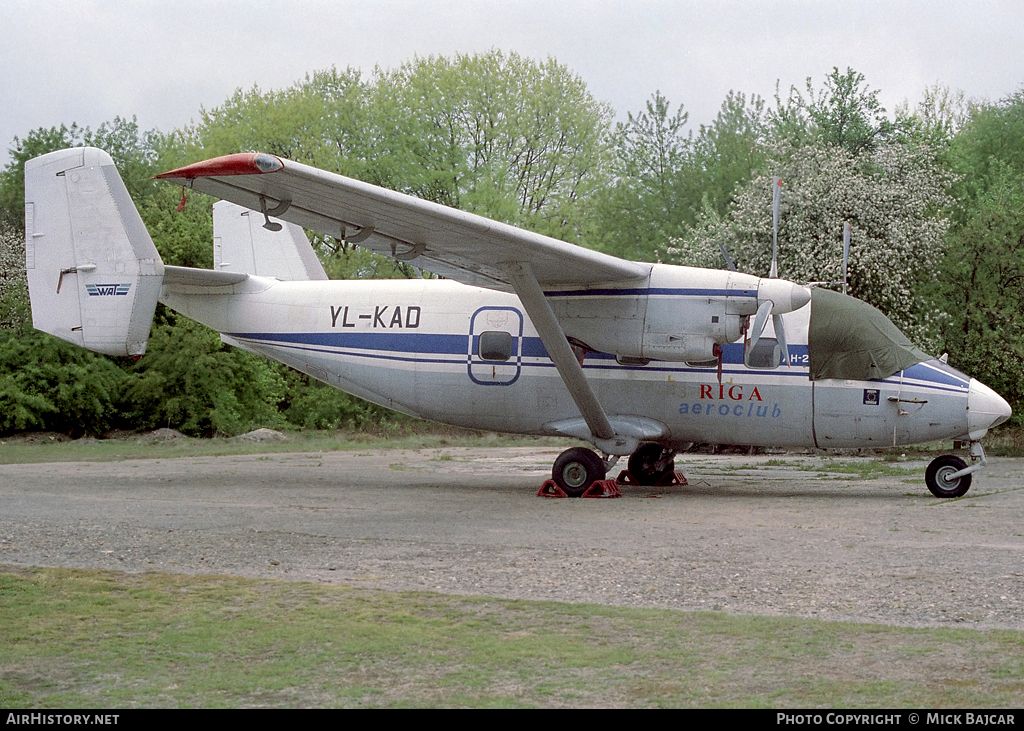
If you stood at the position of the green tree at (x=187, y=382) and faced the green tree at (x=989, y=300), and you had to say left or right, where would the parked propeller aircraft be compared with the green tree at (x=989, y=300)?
right

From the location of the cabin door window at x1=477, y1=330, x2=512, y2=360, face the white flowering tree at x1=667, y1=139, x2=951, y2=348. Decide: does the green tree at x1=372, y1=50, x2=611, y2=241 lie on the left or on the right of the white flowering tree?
left

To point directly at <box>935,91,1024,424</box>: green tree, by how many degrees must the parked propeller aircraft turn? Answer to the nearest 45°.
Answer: approximately 45° to its left

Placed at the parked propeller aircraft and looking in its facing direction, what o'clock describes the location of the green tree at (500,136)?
The green tree is roughly at 9 o'clock from the parked propeller aircraft.

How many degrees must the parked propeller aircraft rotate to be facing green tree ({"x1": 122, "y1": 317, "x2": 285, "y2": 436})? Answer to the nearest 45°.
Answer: approximately 135° to its left

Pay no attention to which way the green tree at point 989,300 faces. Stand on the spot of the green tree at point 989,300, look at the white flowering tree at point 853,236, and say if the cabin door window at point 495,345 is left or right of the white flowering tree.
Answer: left

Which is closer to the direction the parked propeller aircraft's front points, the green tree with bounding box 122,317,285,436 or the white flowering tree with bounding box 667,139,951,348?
the white flowering tree

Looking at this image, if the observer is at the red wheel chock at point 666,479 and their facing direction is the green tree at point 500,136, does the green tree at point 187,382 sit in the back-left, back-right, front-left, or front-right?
front-left

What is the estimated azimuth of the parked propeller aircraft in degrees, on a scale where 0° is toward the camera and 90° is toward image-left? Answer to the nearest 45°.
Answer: approximately 270°

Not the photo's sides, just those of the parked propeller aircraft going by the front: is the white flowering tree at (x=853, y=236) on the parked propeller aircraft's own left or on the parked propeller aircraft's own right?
on the parked propeller aircraft's own left
